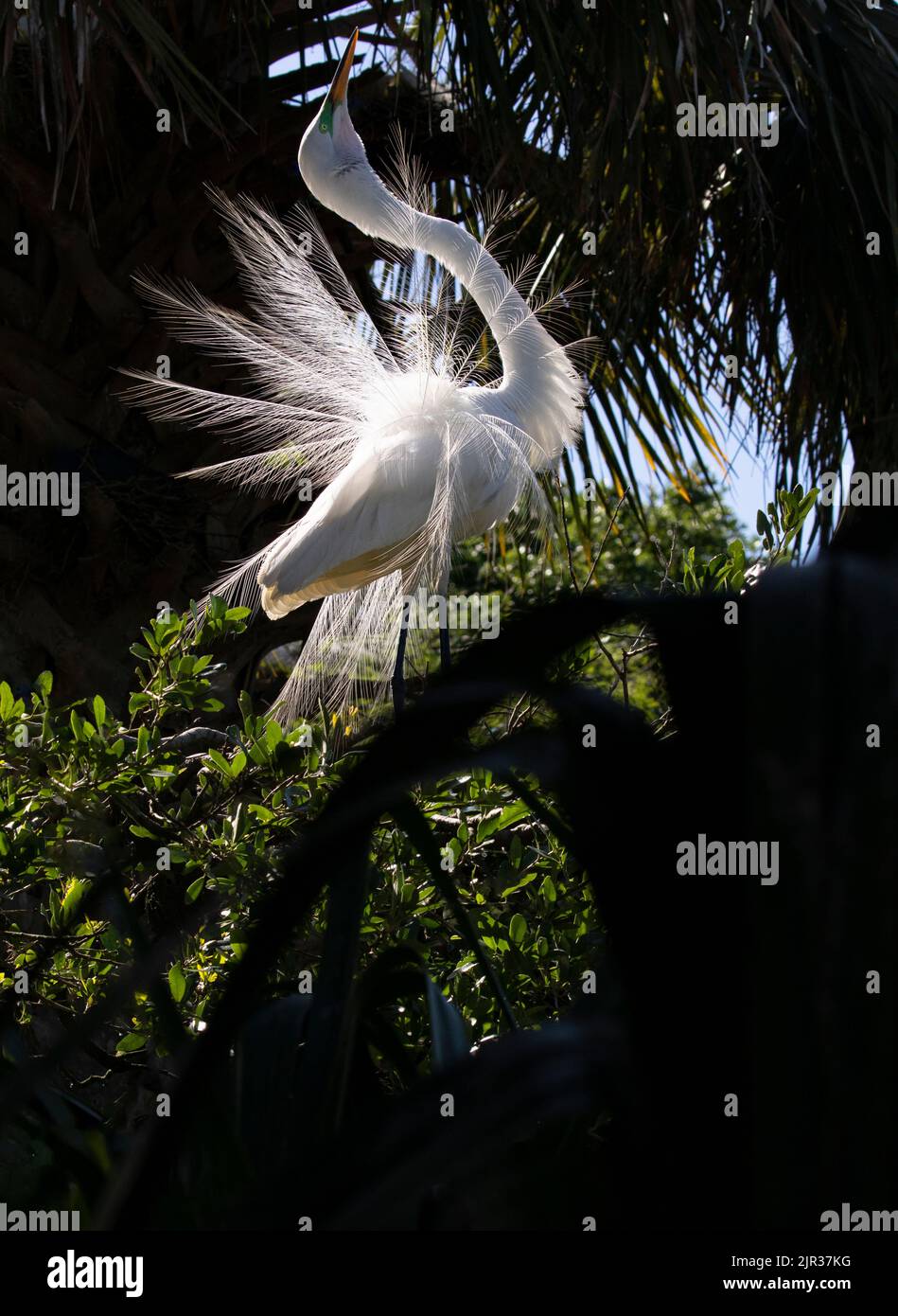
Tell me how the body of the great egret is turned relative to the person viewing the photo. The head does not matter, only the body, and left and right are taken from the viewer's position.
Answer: facing to the right of the viewer
